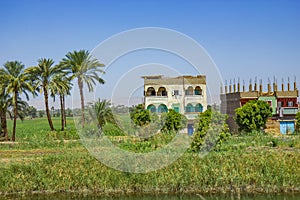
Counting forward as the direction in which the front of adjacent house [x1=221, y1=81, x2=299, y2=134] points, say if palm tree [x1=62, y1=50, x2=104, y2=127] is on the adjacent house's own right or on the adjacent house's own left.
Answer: on the adjacent house's own right

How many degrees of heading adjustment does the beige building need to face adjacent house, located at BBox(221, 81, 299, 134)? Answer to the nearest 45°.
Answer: approximately 90° to its left

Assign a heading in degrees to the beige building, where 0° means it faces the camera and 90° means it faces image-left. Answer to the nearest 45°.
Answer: approximately 0°

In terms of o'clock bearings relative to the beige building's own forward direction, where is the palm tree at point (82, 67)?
The palm tree is roughly at 2 o'clock from the beige building.

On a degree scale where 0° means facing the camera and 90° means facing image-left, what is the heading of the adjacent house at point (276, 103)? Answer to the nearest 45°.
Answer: approximately 0°

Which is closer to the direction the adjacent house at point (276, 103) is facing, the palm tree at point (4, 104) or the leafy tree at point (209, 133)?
the leafy tree

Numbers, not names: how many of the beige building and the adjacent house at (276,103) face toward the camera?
2

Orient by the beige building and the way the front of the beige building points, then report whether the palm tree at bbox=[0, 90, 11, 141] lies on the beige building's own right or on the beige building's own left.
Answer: on the beige building's own right

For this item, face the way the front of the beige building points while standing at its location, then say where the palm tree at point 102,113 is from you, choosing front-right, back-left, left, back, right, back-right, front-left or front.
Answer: right

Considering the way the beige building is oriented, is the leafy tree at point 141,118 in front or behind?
in front
